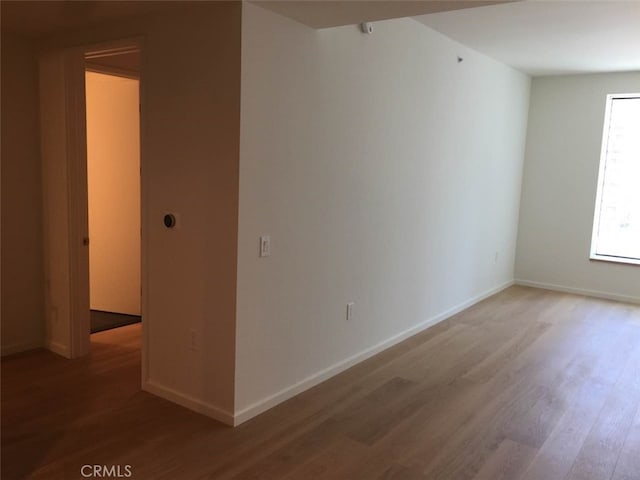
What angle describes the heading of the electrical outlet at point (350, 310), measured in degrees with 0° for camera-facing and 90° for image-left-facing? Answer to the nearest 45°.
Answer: approximately 315°

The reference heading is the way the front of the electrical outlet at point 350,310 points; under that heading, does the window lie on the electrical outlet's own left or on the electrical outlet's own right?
on the electrical outlet's own left
